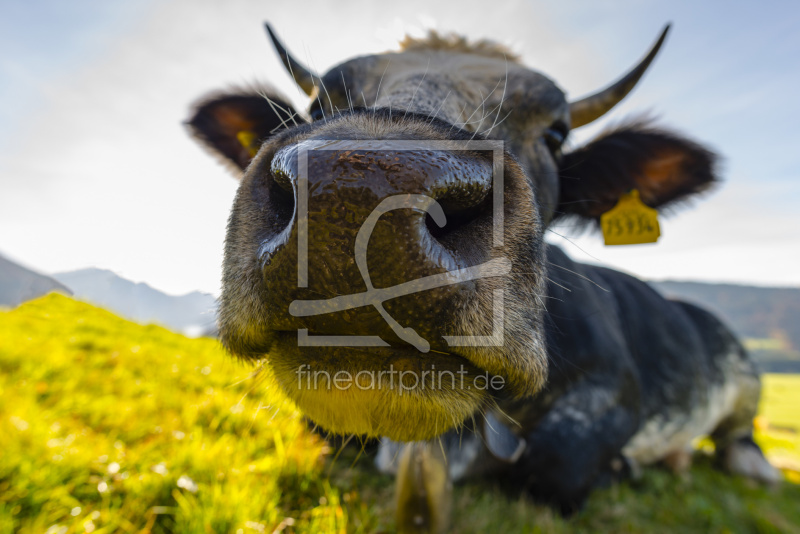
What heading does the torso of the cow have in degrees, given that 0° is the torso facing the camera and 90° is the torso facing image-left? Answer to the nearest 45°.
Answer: approximately 45°
